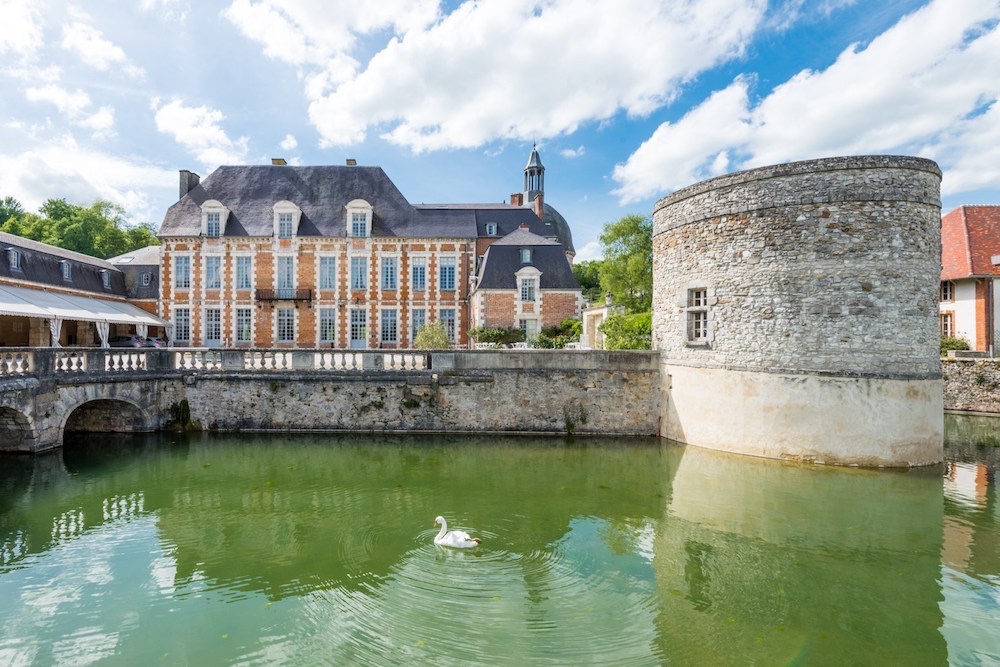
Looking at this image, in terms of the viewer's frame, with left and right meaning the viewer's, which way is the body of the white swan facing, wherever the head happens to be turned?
facing to the left of the viewer

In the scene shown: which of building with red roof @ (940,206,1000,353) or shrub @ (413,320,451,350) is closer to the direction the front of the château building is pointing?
the shrub

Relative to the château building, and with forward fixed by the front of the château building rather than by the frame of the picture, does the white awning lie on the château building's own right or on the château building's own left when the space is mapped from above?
on the château building's own right

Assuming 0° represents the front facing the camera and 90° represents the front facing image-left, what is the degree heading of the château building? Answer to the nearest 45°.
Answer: approximately 0°

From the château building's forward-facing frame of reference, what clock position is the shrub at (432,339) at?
The shrub is roughly at 11 o'clock from the château building.

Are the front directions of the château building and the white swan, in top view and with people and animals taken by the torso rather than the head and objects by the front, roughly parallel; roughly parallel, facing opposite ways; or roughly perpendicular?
roughly perpendicular

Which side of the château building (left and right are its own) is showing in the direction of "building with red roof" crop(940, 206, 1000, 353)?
left
